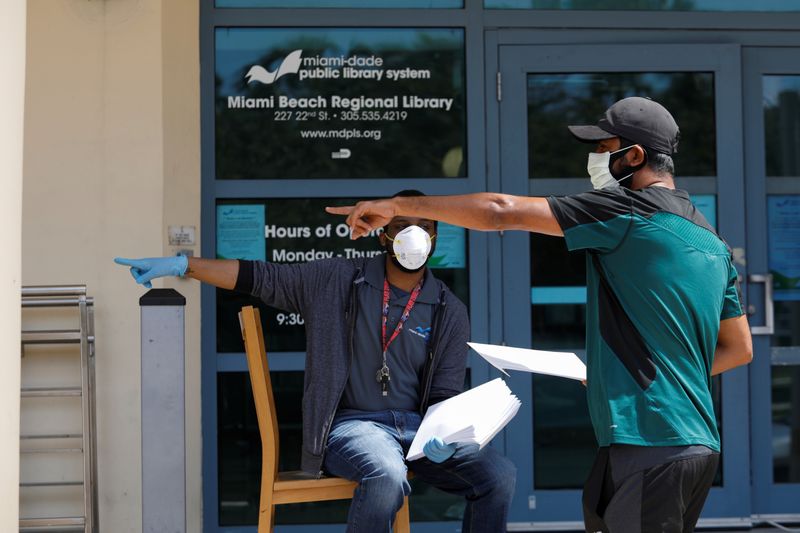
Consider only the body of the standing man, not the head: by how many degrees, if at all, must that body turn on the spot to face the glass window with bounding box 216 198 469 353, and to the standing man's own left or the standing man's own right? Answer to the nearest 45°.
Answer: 0° — they already face it

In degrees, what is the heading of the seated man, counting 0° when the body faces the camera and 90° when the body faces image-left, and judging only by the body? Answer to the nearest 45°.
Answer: approximately 315°

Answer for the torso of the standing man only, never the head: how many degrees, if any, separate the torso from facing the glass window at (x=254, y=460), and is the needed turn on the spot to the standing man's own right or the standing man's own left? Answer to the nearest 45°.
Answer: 0° — they already face it

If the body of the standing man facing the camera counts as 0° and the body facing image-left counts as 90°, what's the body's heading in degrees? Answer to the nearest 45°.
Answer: approximately 135°

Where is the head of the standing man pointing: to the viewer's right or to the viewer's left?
to the viewer's left

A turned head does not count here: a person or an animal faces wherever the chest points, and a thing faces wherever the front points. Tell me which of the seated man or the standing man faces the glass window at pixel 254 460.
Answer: the standing man

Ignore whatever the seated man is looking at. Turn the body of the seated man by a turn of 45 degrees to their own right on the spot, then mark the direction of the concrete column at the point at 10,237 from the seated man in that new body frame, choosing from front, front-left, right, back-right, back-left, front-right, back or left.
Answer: front-right

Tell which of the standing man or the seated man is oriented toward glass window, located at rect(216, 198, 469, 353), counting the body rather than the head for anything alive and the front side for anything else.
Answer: the standing man

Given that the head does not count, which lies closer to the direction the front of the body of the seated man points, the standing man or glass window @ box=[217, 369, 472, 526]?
the standing man

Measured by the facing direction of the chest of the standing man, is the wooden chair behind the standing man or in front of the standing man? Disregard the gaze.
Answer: in front

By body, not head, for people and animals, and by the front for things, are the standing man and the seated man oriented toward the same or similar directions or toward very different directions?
very different directions

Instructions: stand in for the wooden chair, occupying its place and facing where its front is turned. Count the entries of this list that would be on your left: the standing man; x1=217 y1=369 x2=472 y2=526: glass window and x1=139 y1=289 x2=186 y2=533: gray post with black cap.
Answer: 1
